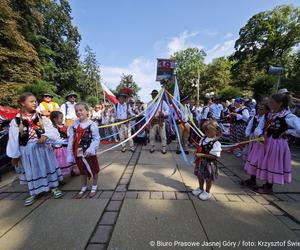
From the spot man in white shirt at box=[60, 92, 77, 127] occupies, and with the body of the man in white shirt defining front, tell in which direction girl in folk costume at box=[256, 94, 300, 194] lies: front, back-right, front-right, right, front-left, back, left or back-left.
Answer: front

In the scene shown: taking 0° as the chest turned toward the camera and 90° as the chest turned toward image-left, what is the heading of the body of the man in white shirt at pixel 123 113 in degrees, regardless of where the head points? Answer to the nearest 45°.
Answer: approximately 0°

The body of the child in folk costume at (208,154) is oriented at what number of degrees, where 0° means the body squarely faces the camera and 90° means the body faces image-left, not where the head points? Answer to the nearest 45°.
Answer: approximately 45°

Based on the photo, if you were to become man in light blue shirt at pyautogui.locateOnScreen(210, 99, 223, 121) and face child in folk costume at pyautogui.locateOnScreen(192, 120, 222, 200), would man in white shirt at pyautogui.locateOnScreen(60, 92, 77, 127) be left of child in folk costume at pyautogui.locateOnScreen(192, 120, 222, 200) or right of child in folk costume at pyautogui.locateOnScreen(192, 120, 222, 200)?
right

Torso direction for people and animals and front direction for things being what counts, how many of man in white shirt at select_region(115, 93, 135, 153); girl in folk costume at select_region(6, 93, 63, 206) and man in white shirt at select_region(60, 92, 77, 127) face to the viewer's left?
0

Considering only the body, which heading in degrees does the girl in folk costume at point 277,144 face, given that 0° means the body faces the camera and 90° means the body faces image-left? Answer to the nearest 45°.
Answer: approximately 45°

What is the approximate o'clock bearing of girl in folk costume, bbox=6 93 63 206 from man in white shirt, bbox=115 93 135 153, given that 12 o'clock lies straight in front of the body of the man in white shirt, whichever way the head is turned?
The girl in folk costume is roughly at 1 o'clock from the man in white shirt.

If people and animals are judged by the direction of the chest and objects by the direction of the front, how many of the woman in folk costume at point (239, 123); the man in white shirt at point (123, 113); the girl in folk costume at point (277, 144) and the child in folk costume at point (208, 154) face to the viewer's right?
0

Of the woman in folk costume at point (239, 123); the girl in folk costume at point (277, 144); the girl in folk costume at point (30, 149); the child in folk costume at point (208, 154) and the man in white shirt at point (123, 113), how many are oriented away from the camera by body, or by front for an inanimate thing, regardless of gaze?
0

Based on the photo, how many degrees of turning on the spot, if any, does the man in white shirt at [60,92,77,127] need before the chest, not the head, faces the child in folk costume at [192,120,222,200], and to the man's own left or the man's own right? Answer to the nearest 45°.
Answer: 0° — they already face them

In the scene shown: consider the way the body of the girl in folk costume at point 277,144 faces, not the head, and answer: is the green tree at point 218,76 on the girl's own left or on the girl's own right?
on the girl's own right

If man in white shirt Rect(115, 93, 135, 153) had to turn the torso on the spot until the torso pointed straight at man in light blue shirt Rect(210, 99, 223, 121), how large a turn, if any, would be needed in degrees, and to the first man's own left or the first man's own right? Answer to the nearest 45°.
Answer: approximately 90° to the first man's own left
